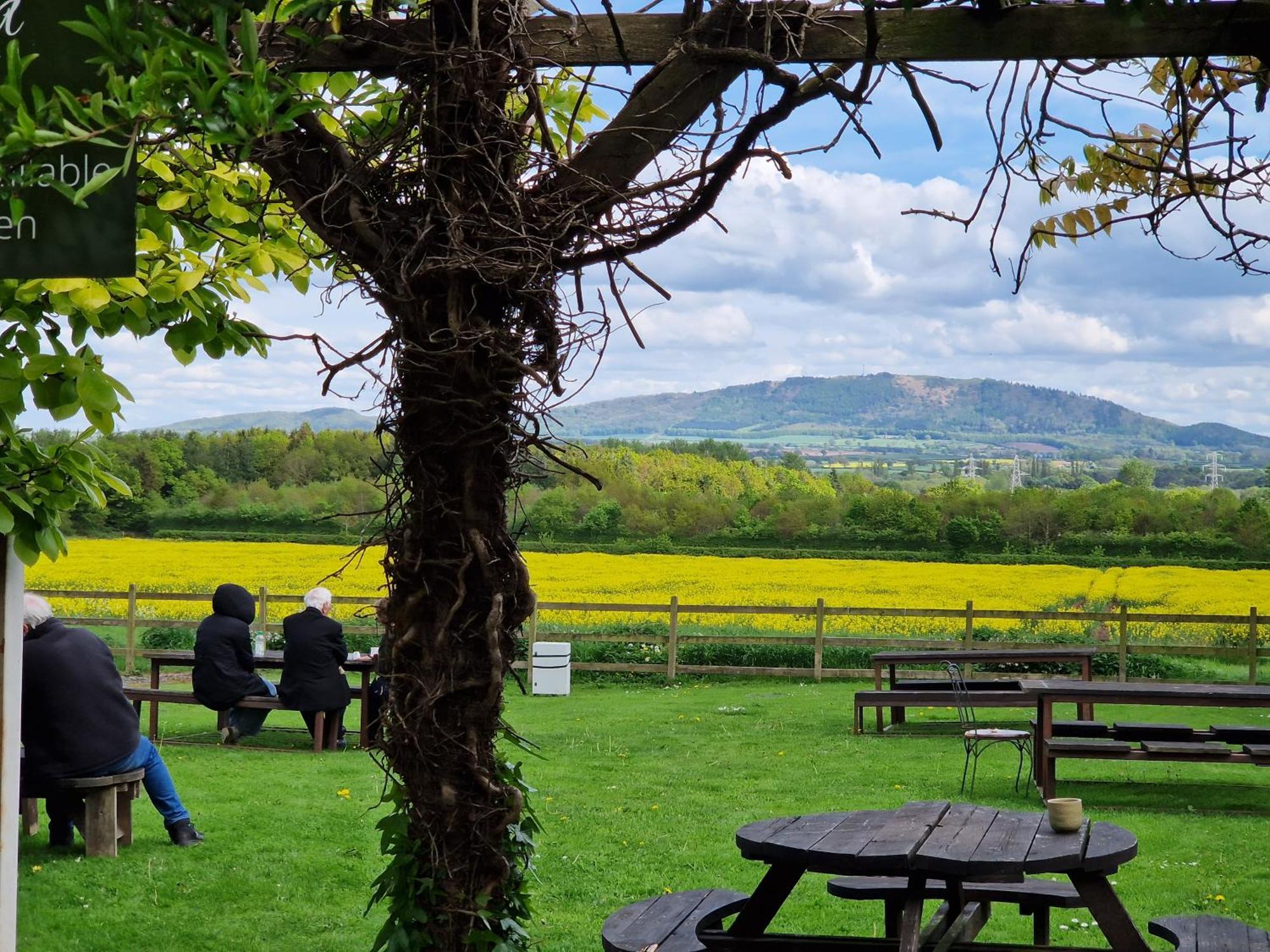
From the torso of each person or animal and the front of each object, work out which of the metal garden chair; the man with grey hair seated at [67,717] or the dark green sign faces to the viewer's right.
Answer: the metal garden chair

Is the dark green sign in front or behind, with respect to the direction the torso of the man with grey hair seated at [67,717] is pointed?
behind

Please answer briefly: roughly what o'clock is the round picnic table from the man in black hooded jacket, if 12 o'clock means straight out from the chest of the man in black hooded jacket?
The round picnic table is roughly at 4 o'clock from the man in black hooded jacket.

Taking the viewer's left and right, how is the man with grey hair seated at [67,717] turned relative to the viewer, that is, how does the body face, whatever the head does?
facing away from the viewer

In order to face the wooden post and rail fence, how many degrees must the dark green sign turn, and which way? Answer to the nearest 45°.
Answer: approximately 135° to its left

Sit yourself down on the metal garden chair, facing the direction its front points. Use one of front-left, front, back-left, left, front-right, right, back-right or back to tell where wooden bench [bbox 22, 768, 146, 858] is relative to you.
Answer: back-right

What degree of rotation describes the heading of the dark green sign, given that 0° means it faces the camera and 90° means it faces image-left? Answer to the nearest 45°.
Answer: approximately 0°

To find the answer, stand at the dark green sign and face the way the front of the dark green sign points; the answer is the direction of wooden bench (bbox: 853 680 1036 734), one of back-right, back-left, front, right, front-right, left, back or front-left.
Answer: back-left

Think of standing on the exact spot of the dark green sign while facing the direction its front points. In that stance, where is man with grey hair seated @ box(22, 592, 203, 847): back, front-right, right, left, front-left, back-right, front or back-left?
back

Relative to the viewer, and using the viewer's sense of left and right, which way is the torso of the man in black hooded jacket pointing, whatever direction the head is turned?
facing away from the viewer and to the right of the viewer

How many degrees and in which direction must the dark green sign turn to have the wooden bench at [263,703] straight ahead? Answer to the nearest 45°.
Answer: approximately 180°

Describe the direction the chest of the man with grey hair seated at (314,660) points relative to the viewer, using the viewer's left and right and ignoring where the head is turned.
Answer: facing away from the viewer

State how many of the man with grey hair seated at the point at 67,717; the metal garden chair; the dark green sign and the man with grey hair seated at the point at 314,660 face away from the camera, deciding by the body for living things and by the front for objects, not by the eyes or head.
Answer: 2

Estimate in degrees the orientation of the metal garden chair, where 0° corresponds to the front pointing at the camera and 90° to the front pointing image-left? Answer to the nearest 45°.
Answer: approximately 270°
